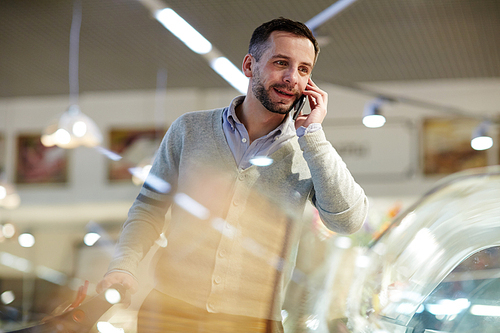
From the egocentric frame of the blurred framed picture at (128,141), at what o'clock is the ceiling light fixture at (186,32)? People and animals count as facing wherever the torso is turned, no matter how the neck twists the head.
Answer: The ceiling light fixture is roughly at 12 o'clock from the blurred framed picture.

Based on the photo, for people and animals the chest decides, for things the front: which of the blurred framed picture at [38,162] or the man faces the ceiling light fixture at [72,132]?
the blurred framed picture

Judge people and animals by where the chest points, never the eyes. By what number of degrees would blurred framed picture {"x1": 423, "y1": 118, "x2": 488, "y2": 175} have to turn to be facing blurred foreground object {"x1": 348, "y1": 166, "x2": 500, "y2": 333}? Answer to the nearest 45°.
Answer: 0° — it already faces it

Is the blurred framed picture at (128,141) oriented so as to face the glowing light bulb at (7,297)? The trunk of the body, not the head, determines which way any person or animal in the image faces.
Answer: yes

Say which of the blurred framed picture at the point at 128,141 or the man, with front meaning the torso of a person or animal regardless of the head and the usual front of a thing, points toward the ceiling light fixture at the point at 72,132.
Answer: the blurred framed picture

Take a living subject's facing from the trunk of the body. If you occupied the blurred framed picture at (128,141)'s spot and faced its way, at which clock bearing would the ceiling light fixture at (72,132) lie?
The ceiling light fixture is roughly at 12 o'clock from the blurred framed picture.

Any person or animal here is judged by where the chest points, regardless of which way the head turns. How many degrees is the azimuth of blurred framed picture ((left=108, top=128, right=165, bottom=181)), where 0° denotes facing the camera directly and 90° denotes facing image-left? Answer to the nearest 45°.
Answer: approximately 0°

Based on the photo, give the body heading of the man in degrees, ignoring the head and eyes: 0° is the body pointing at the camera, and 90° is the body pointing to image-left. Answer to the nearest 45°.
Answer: approximately 0°
